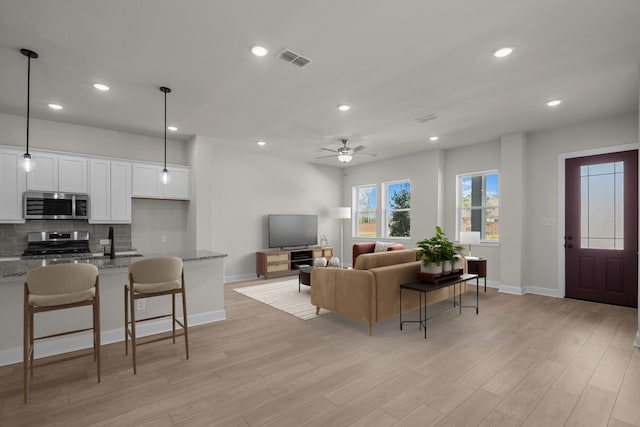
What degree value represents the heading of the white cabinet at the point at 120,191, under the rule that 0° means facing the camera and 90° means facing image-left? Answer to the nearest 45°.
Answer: approximately 0°

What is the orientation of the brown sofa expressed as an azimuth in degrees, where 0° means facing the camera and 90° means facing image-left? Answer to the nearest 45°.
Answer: approximately 135°

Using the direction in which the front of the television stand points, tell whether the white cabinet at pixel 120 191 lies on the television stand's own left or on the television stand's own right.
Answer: on the television stand's own right

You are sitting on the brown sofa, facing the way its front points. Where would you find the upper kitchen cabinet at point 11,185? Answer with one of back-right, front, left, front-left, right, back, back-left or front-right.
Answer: front-left

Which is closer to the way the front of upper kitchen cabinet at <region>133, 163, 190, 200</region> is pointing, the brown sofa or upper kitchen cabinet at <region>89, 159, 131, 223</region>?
the brown sofa

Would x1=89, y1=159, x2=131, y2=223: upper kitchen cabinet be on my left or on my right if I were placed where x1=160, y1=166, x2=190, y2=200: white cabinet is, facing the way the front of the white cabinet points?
on my right

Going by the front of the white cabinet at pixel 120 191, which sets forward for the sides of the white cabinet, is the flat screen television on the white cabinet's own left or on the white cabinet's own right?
on the white cabinet's own left

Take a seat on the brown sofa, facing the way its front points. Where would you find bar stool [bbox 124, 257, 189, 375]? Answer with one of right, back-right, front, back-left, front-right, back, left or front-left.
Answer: left

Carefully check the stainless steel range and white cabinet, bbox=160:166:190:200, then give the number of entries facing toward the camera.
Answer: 2

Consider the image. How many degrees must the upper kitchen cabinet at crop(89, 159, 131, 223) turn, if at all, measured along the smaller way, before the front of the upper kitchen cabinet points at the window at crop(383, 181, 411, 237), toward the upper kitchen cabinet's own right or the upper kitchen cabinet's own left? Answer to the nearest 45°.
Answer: approximately 90° to the upper kitchen cabinet's own left

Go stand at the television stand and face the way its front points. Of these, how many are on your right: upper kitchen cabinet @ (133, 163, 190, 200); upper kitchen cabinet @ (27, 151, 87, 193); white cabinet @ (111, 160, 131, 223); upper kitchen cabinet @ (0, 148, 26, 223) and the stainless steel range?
5

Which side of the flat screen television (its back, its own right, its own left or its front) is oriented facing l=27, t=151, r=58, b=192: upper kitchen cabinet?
right
